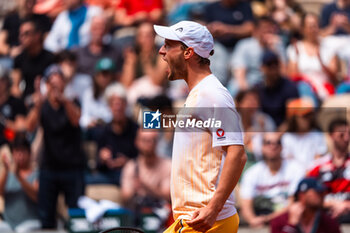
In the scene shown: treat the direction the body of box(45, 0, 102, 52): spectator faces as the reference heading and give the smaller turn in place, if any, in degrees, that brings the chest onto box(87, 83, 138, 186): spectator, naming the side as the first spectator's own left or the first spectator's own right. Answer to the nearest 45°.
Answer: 0° — they already face them

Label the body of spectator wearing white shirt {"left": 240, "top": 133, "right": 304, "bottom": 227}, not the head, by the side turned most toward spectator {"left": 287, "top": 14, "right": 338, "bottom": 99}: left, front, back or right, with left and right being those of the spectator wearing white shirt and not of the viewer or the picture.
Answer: back

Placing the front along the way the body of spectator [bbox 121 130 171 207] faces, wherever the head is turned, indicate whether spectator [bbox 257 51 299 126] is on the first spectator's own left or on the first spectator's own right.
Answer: on the first spectator's own left

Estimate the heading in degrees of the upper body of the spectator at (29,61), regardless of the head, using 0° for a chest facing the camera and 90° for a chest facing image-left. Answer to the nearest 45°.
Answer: approximately 45°

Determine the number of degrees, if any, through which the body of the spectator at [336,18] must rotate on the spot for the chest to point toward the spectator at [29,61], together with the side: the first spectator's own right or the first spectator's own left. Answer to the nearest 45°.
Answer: approximately 45° to the first spectator's own right

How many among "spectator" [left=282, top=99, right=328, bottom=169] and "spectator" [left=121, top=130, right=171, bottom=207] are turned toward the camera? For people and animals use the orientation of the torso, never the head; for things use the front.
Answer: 2

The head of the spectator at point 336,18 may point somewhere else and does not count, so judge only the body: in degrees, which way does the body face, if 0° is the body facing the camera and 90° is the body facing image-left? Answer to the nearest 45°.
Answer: approximately 0°
